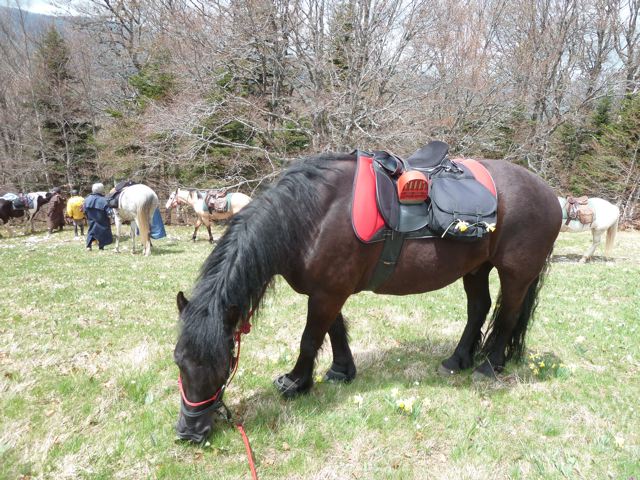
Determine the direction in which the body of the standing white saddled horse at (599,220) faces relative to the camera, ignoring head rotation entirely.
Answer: to the viewer's left

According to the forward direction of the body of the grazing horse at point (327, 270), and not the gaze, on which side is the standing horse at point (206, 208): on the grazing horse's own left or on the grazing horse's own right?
on the grazing horse's own right

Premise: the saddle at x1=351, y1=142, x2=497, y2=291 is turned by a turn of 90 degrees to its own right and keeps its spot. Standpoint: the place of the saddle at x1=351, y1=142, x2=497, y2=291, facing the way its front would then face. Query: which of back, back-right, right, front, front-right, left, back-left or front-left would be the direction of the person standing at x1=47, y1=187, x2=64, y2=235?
front-left

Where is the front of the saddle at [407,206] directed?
to the viewer's left

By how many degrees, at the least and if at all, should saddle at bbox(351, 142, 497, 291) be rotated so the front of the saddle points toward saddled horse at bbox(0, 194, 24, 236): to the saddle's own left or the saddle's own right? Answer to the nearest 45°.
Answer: approximately 45° to the saddle's own right

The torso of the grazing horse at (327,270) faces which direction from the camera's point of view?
to the viewer's left

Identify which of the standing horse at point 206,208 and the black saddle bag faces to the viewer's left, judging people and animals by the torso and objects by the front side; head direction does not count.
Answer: the standing horse

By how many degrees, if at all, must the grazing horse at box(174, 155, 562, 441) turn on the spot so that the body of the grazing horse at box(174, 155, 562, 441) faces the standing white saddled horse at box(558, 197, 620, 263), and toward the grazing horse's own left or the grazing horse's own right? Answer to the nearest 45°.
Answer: approximately 135° to the grazing horse's own right

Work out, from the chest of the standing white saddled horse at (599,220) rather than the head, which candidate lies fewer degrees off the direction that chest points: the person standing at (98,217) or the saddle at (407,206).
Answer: the person standing

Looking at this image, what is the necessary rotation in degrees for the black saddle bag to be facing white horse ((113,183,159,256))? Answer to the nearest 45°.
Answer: approximately 135° to its right

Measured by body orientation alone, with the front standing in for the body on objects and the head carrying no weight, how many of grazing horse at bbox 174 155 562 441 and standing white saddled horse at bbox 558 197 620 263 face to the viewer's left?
2

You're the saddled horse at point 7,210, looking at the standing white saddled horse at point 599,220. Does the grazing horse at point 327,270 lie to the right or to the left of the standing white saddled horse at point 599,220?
right

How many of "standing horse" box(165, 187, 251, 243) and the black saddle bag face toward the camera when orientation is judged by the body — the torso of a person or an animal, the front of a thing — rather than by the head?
1

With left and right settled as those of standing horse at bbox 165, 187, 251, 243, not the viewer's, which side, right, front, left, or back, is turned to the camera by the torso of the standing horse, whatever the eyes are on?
left
